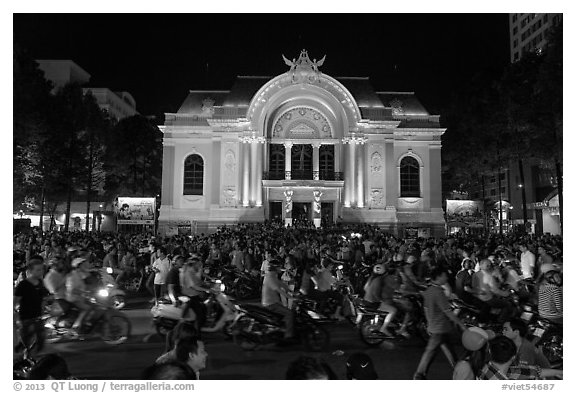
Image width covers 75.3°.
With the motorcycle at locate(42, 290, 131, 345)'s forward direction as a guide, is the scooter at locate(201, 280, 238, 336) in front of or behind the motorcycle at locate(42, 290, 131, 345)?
in front

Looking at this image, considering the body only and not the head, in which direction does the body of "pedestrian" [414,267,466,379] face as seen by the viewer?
to the viewer's right

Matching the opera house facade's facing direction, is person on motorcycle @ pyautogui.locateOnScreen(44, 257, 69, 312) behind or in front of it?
in front

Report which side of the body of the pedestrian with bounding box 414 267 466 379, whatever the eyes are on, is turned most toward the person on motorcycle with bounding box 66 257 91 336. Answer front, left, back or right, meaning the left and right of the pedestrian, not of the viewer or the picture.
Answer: back

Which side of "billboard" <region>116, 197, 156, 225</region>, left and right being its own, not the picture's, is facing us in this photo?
front

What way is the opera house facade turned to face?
toward the camera

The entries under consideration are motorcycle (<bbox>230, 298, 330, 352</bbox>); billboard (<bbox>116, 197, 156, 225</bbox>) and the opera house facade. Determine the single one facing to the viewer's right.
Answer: the motorcycle

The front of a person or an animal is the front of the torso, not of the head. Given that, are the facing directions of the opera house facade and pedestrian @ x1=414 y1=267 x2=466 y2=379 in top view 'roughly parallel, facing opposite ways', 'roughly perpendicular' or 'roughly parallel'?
roughly perpendicular

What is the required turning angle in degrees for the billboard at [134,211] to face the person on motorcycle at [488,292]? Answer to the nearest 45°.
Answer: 0° — it already faces them

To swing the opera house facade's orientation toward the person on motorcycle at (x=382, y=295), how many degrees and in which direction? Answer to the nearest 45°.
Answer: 0° — it already faces them

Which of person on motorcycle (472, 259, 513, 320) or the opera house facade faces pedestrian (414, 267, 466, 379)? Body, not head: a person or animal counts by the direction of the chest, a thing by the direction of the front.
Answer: the opera house facade
